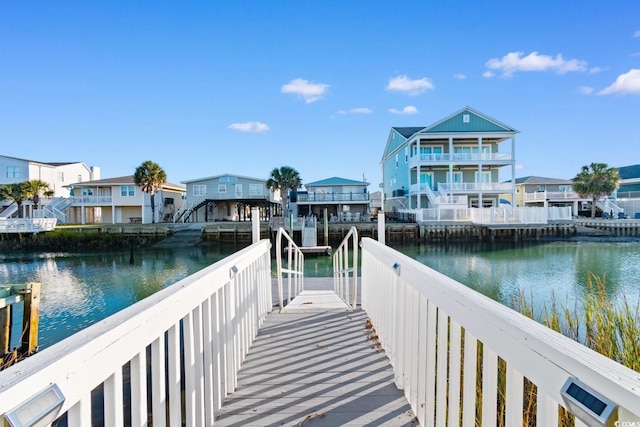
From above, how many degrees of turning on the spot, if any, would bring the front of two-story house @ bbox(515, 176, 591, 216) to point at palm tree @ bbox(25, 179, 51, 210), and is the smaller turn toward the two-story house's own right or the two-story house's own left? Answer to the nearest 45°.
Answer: approximately 45° to the two-story house's own right

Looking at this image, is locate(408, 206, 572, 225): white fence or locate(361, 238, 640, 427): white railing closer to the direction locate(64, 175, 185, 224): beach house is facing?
the white railing

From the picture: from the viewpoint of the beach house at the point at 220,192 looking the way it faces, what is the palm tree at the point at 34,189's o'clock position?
The palm tree is roughly at 3 o'clock from the beach house.

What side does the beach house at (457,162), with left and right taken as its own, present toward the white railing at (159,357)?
front

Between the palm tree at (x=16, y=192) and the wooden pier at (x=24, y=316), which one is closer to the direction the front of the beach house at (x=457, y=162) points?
the wooden pier

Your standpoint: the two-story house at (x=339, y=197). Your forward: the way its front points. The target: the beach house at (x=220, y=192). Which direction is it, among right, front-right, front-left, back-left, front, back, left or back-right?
right

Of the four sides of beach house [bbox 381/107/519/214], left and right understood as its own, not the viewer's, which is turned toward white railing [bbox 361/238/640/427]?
front

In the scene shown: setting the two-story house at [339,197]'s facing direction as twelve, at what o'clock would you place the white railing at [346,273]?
The white railing is roughly at 12 o'clock from the two-story house.

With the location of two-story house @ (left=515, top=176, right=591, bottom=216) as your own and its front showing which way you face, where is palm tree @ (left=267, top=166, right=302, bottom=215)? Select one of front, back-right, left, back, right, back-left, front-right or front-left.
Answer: front-right

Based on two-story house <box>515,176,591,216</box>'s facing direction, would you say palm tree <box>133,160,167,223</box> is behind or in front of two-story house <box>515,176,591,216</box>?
in front

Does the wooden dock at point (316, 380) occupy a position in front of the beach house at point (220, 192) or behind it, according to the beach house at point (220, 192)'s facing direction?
in front

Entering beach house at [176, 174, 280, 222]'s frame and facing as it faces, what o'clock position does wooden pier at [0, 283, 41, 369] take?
The wooden pier is roughly at 12 o'clock from the beach house.

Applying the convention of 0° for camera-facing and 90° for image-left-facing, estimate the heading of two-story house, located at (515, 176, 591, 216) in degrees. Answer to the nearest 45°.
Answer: approximately 0°
